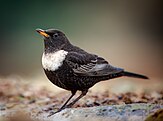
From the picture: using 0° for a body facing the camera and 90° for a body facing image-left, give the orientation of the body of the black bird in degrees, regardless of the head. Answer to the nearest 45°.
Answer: approximately 90°
